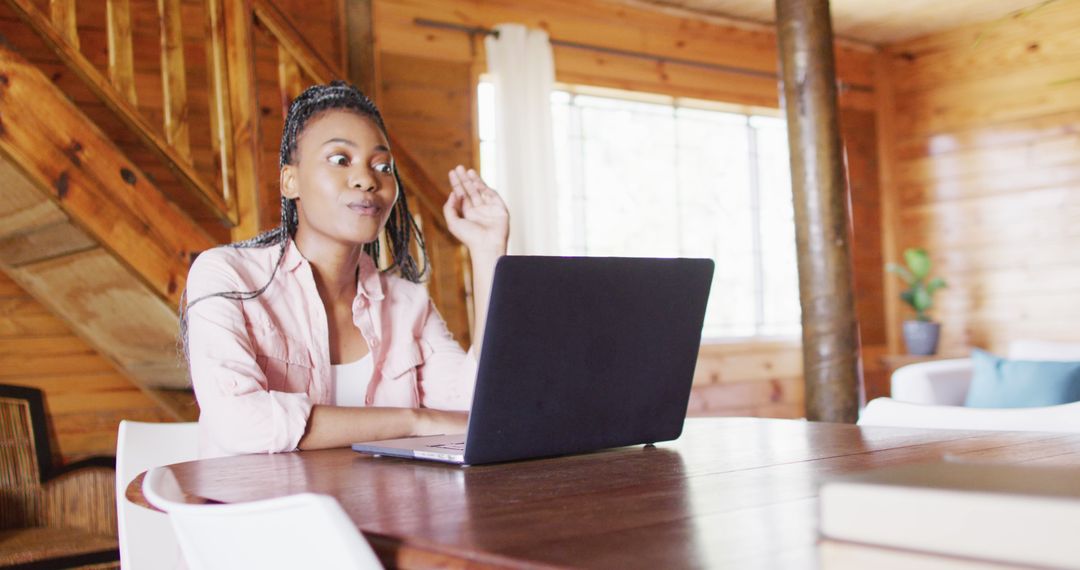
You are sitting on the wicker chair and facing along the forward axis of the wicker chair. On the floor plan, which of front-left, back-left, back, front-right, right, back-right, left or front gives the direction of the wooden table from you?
front-right

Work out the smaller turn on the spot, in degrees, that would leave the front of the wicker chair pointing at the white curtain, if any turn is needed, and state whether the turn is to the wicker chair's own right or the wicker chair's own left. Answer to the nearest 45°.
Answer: approximately 45° to the wicker chair's own left

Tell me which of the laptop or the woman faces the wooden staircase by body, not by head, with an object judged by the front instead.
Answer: the laptop

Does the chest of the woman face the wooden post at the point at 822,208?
no

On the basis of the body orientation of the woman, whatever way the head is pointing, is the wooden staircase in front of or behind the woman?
behind

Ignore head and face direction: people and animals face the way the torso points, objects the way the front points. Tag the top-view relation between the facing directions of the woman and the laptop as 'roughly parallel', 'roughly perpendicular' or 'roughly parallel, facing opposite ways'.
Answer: roughly parallel, facing opposite ways

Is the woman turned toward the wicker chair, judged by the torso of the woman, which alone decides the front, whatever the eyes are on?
no

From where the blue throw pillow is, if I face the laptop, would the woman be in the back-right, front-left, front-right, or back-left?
front-right

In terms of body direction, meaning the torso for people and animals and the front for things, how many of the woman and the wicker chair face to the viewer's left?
0

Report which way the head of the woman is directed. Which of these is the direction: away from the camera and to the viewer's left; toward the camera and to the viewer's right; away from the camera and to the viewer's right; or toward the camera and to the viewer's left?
toward the camera and to the viewer's right

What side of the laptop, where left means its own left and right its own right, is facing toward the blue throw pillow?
right

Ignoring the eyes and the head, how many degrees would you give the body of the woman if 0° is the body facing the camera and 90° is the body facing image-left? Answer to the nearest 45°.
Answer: approximately 315°

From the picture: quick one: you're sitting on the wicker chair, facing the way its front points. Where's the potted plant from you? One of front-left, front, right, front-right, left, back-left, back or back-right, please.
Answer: front-left

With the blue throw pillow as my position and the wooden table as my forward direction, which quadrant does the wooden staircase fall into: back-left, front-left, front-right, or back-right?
front-right

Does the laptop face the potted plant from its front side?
no

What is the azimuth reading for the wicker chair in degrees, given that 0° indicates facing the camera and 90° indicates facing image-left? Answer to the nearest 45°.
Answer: approximately 315°
